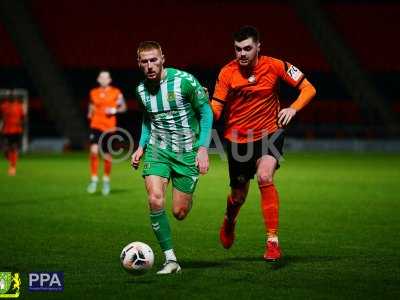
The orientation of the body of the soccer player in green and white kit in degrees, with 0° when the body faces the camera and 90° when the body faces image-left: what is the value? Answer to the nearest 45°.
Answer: approximately 0°

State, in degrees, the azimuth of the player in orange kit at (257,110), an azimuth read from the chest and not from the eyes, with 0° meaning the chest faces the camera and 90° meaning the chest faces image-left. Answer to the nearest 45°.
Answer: approximately 0°

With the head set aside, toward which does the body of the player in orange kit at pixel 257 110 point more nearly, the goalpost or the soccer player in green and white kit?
the soccer player in green and white kit
